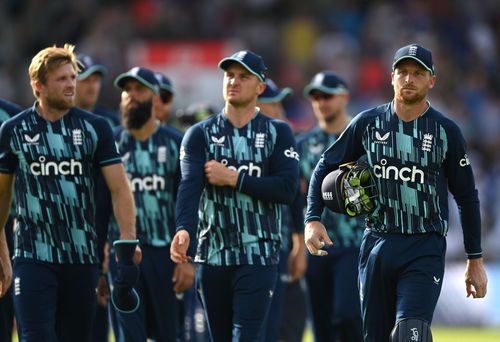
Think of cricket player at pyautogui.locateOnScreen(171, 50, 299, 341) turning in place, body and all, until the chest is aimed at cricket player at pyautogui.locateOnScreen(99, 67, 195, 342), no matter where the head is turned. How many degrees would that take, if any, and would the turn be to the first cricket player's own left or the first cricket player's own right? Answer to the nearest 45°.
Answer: approximately 135° to the first cricket player's own right

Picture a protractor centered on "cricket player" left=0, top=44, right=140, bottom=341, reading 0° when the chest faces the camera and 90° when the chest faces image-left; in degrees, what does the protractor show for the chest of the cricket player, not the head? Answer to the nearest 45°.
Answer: approximately 0°

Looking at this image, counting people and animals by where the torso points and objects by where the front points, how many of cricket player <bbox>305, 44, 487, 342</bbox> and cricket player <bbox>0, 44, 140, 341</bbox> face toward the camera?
2

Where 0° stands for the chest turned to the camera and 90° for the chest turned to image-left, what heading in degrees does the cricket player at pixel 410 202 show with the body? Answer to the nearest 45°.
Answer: approximately 0°

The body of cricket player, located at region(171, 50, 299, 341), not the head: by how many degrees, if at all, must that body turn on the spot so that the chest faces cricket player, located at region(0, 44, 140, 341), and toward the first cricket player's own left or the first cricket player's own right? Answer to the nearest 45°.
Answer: approximately 90° to the first cricket player's own right

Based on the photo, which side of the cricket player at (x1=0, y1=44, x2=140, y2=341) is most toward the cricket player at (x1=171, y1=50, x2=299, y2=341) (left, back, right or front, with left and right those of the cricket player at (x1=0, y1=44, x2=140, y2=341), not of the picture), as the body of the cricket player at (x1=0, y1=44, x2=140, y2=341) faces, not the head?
left

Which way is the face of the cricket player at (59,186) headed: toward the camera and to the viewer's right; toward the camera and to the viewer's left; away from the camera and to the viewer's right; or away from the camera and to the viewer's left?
toward the camera and to the viewer's right

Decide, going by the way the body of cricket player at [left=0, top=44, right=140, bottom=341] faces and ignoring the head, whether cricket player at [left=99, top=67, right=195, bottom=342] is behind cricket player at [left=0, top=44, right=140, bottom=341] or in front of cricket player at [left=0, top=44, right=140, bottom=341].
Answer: behind
